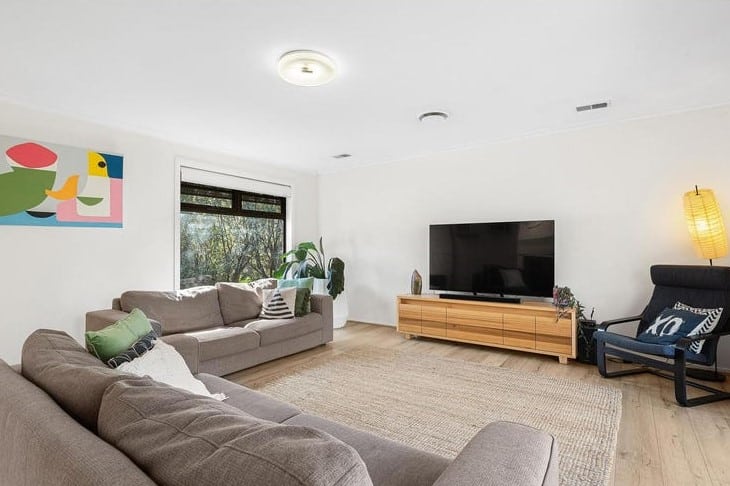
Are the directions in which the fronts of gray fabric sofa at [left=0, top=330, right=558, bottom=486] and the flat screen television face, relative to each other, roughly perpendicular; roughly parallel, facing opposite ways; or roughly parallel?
roughly parallel, facing opposite ways

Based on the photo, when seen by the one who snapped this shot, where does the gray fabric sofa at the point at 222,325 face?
facing the viewer and to the right of the viewer

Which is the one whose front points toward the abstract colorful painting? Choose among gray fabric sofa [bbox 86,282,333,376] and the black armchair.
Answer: the black armchair

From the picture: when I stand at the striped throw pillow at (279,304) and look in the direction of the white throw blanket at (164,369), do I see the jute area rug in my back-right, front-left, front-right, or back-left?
front-left

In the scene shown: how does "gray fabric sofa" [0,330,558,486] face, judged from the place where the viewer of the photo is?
facing away from the viewer and to the right of the viewer

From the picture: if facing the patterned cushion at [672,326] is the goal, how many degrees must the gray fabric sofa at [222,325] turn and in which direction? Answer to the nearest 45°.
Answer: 0° — it already faces it

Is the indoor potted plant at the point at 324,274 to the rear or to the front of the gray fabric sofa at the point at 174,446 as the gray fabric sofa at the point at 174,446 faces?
to the front

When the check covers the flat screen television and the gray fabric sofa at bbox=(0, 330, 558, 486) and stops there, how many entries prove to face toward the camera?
1

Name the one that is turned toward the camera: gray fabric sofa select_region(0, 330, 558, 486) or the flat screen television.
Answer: the flat screen television

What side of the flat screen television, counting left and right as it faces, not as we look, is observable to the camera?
front

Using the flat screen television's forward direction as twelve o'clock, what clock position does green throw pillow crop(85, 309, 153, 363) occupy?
The green throw pillow is roughly at 1 o'clock from the flat screen television.

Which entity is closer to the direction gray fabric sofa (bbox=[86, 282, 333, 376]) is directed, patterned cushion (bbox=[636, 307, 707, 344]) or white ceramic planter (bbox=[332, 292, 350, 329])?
the patterned cushion

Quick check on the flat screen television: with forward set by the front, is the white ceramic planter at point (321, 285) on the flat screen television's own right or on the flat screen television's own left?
on the flat screen television's own right

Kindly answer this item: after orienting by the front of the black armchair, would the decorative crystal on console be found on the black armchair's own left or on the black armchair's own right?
on the black armchair's own right

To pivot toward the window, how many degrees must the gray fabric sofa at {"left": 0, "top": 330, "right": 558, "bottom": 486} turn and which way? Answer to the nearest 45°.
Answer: approximately 45° to its left

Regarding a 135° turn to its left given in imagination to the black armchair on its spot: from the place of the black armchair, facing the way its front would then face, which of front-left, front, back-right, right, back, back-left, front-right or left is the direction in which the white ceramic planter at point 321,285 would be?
back

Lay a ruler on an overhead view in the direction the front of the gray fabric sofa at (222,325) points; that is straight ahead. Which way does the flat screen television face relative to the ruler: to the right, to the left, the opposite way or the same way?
to the right

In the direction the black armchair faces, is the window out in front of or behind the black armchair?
in front

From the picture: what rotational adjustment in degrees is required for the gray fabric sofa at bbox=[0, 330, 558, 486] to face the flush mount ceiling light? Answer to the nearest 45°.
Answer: approximately 45° to its left

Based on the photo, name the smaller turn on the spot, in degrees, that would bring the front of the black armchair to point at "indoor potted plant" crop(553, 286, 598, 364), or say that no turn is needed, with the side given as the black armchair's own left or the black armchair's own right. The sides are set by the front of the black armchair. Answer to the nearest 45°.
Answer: approximately 45° to the black armchair's own right

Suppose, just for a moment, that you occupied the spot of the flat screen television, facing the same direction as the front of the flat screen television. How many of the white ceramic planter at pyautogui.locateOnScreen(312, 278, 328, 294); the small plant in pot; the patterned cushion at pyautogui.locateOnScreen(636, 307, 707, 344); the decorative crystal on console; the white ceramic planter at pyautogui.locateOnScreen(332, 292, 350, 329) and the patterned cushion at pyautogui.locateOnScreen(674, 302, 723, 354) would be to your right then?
3
